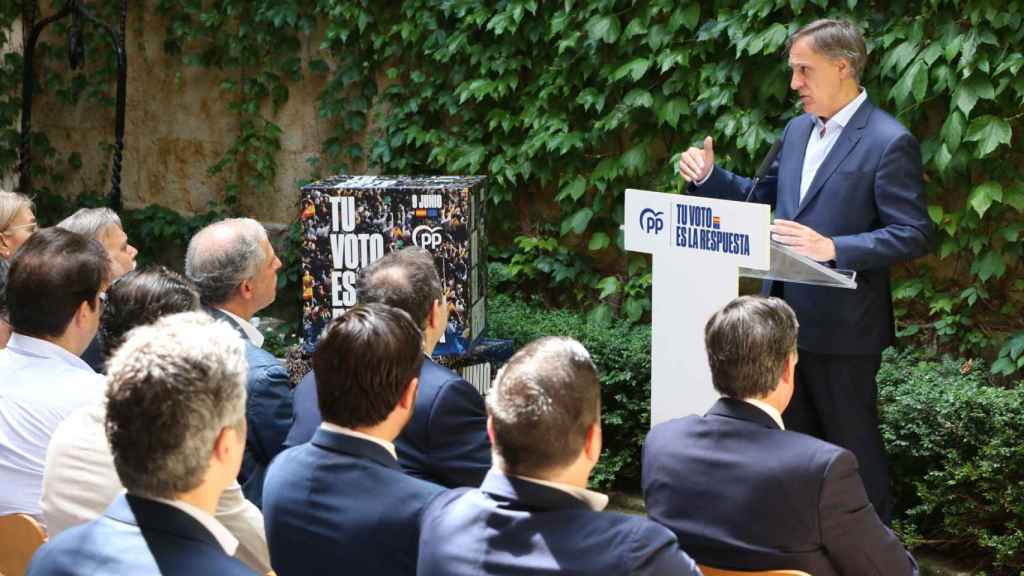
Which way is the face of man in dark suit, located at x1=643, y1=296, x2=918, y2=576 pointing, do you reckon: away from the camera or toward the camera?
away from the camera

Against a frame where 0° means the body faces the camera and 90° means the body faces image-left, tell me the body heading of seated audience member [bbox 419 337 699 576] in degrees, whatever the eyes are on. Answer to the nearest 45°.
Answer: approximately 225°

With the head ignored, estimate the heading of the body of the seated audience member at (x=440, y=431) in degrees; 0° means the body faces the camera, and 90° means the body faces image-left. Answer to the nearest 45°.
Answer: approximately 225°

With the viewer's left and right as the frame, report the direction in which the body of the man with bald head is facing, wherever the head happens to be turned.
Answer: facing away from the viewer and to the right of the viewer

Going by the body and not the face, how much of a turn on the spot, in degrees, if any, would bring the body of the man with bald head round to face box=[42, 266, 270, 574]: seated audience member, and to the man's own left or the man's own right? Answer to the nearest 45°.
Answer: approximately 135° to the man's own right

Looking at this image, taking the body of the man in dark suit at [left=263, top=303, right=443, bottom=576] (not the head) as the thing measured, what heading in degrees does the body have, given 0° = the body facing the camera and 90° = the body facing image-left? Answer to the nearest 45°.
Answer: approximately 225°

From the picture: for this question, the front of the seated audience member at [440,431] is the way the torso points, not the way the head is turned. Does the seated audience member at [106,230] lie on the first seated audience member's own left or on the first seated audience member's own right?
on the first seated audience member's own left

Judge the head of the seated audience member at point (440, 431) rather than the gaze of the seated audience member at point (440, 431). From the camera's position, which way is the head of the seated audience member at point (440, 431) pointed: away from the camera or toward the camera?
away from the camera

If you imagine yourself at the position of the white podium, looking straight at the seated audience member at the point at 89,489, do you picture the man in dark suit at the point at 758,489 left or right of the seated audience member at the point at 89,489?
left

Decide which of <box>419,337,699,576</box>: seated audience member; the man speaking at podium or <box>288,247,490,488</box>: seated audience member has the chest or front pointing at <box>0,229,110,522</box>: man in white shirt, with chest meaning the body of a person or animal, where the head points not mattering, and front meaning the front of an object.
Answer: the man speaking at podium
